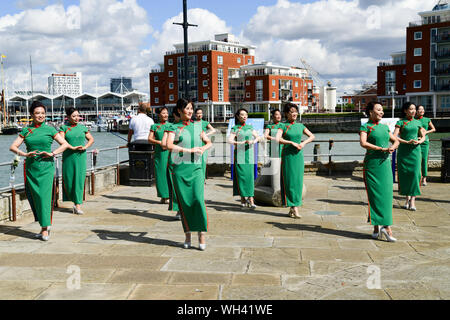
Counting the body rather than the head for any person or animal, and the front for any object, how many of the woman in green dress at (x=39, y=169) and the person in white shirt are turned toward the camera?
1

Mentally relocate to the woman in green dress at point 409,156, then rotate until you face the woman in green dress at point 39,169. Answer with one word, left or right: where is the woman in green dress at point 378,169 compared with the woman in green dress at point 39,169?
left

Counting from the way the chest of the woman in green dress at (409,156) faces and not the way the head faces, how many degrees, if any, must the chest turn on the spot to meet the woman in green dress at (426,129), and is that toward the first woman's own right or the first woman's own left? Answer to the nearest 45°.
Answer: approximately 180°

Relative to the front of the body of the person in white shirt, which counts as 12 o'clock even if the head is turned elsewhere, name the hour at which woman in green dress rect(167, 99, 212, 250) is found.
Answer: The woman in green dress is roughly at 6 o'clock from the person in white shirt.

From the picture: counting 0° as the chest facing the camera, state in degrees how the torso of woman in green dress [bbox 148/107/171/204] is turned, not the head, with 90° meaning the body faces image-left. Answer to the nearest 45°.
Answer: approximately 315°

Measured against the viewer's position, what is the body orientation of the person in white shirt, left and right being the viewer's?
facing away from the viewer

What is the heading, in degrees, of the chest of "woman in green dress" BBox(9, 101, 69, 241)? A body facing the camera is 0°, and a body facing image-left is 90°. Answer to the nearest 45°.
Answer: approximately 0°

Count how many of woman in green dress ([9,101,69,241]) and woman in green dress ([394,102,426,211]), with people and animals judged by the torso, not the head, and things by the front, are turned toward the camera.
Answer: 2

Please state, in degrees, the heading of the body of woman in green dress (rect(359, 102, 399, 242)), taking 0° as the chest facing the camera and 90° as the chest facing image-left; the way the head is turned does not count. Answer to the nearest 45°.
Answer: approximately 315°

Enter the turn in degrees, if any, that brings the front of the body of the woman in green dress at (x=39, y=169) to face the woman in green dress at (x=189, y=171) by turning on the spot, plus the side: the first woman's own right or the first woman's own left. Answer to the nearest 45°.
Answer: approximately 45° to the first woman's own left

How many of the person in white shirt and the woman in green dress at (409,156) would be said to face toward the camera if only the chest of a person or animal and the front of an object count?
1

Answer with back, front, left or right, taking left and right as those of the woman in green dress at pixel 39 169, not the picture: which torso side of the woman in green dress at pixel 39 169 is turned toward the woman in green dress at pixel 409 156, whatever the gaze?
left
